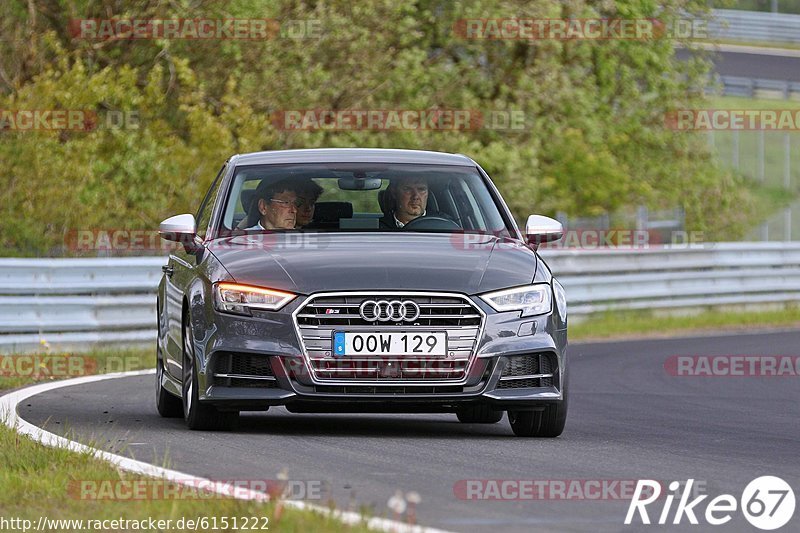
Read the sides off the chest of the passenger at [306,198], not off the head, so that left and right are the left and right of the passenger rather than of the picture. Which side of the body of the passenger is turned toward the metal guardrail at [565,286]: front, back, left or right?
back

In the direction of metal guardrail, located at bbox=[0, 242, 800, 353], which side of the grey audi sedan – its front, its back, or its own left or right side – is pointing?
back

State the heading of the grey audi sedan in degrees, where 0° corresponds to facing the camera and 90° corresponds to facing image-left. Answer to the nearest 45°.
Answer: approximately 0°

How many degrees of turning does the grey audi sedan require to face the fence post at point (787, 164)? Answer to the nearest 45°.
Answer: approximately 180°

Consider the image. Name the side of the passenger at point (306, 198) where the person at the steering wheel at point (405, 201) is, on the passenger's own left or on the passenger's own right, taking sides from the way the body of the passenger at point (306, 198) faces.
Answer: on the passenger's own left
